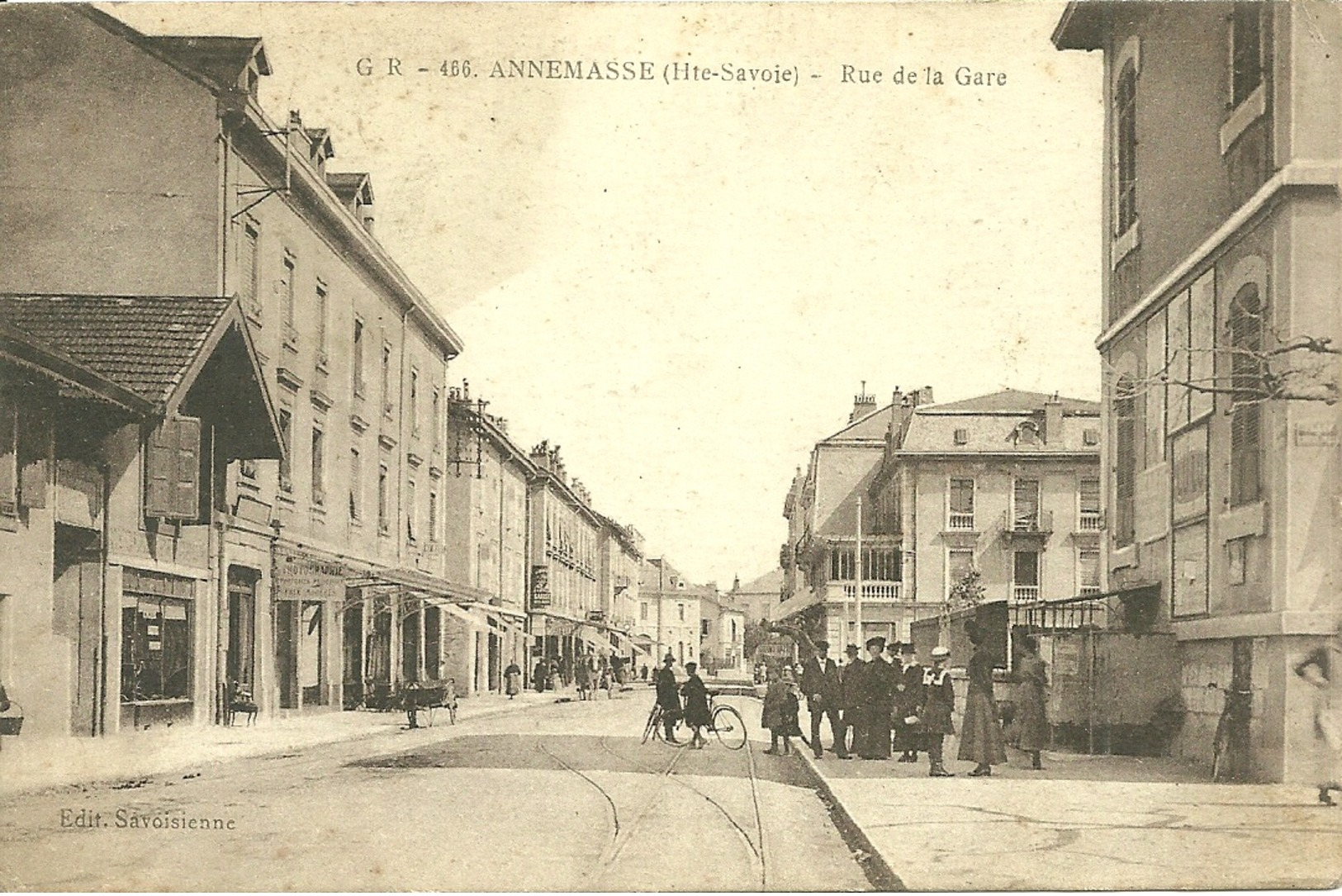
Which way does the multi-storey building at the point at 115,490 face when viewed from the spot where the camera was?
facing the viewer and to the right of the viewer

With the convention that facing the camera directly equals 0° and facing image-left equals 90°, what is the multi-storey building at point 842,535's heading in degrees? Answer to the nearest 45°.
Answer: approximately 90°

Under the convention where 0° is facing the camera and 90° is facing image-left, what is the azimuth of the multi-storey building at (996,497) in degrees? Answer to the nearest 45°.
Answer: approximately 0°

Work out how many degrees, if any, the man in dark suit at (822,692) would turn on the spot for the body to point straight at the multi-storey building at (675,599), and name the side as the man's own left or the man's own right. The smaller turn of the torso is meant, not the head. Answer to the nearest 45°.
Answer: approximately 180°

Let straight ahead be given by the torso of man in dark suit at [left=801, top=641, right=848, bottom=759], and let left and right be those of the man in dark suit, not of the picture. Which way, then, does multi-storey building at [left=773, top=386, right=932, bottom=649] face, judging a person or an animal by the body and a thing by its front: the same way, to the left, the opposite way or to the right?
to the right

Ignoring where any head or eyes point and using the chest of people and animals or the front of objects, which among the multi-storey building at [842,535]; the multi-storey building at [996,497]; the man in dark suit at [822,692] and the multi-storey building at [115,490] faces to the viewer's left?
the multi-storey building at [842,535]

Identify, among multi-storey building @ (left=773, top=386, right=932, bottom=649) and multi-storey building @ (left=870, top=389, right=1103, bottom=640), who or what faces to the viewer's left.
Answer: multi-storey building @ (left=773, top=386, right=932, bottom=649)
